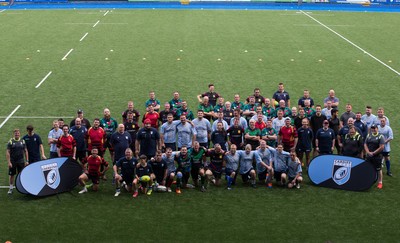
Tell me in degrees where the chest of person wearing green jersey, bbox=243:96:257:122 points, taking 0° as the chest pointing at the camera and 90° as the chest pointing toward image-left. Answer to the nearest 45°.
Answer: approximately 0°

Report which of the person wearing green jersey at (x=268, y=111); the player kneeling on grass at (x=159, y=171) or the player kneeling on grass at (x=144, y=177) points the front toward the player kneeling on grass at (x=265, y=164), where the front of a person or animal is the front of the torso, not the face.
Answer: the person wearing green jersey

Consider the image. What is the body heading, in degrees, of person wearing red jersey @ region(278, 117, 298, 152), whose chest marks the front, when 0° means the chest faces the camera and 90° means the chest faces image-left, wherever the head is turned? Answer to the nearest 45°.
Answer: approximately 0°

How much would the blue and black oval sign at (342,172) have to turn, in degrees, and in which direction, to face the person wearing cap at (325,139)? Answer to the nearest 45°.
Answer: approximately 135° to its right

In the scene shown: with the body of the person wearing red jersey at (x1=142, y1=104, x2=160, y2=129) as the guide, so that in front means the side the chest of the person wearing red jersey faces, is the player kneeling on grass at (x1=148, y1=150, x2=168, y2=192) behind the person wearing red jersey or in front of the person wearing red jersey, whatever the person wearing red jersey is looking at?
in front

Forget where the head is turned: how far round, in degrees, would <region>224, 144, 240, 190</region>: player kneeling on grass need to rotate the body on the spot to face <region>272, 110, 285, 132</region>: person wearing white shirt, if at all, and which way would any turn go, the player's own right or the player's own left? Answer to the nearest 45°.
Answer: approximately 135° to the player's own left

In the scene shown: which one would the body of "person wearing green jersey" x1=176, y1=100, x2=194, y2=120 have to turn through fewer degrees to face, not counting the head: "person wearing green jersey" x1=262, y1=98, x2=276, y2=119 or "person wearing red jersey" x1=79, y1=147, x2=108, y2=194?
the person wearing red jersey
